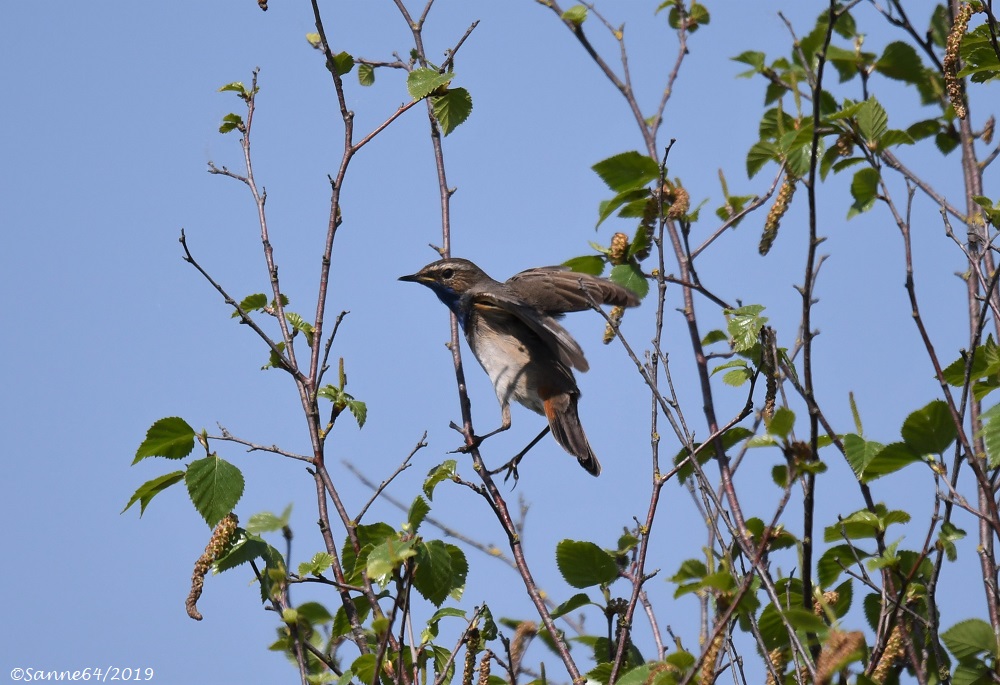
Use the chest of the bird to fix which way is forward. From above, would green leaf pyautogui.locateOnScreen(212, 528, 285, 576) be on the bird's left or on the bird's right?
on the bird's right

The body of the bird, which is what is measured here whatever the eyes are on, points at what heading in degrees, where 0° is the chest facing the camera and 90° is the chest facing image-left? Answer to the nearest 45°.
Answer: approximately 90°

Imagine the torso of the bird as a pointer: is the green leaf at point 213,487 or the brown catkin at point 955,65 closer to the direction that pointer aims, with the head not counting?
the green leaf

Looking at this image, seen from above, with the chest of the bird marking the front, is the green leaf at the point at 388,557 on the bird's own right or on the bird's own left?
on the bird's own left

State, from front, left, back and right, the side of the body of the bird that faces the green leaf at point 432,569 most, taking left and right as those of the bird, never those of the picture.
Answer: front

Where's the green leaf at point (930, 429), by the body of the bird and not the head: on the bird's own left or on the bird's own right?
on the bird's own left
